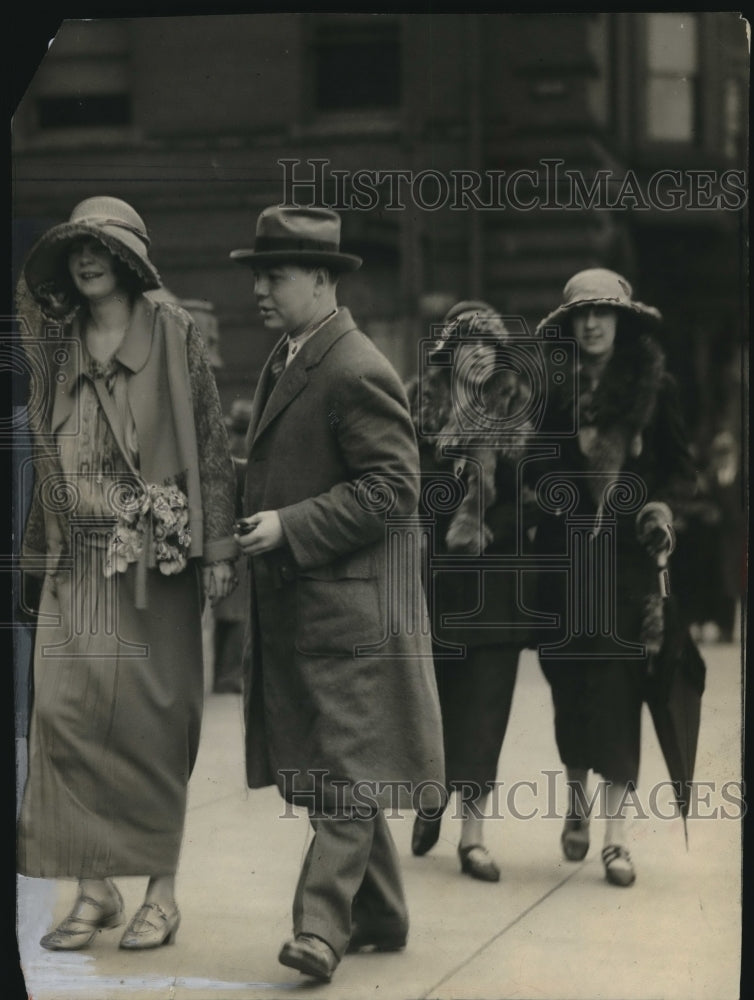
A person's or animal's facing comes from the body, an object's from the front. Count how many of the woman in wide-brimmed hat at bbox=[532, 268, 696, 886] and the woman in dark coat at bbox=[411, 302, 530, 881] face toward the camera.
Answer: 2

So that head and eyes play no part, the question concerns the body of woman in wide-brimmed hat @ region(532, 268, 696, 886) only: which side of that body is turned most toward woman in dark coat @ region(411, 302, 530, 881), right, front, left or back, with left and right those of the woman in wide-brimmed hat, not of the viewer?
right

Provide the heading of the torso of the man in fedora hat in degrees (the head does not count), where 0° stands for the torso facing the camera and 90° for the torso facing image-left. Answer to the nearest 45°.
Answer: approximately 45°

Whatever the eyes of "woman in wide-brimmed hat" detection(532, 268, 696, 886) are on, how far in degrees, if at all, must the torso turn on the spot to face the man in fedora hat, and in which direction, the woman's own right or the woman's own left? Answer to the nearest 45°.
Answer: approximately 90° to the woman's own right

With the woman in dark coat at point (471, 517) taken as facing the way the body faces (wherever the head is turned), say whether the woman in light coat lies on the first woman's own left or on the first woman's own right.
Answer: on the first woman's own right

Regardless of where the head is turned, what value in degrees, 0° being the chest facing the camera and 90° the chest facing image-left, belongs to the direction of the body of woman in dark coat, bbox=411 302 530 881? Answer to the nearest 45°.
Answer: approximately 0°

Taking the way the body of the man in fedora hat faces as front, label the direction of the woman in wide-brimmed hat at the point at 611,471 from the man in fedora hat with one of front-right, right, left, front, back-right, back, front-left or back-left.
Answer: back-left

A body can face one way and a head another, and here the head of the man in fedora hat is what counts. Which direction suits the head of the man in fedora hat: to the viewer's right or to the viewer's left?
to the viewer's left

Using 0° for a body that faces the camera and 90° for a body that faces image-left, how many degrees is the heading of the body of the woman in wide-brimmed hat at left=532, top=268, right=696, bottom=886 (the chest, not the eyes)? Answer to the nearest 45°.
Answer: approximately 0°

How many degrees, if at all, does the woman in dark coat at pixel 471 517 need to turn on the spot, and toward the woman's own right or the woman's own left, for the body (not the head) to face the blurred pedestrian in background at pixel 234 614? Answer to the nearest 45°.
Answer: approximately 90° to the woman's own right

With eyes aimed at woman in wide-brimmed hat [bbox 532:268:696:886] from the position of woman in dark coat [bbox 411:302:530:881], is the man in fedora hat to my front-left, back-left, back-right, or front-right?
back-right
